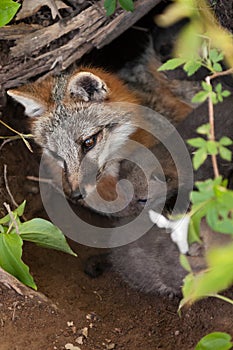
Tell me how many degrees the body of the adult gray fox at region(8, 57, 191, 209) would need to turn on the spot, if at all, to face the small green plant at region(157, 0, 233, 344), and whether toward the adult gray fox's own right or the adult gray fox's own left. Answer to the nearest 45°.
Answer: approximately 45° to the adult gray fox's own left

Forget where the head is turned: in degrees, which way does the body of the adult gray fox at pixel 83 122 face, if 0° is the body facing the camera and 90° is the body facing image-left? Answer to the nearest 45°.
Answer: approximately 45°

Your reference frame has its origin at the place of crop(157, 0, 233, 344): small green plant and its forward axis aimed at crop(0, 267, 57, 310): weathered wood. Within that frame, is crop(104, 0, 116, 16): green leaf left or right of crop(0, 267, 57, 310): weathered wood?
right
